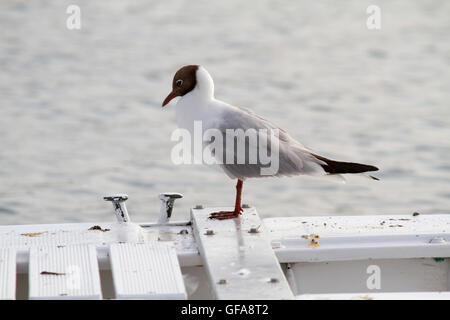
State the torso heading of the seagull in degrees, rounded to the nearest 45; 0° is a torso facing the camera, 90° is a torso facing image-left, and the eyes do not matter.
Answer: approximately 90°
